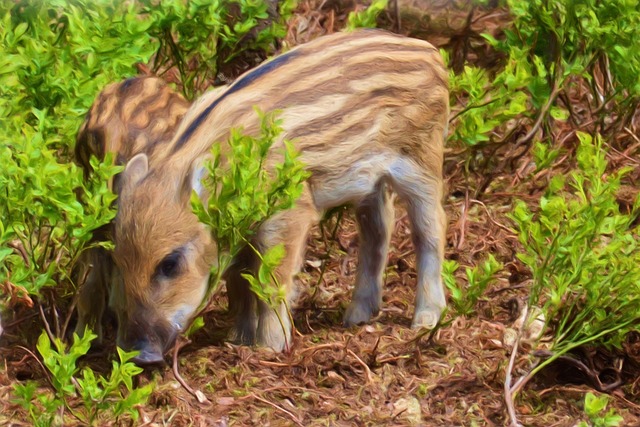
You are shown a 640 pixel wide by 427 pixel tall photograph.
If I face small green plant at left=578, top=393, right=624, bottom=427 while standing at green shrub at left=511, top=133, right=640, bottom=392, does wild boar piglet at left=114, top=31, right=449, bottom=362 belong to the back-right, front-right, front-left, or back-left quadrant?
back-right

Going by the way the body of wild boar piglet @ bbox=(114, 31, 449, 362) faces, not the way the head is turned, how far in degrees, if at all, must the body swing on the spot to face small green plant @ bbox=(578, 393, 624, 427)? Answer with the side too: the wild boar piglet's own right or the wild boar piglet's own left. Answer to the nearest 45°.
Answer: approximately 90° to the wild boar piglet's own left

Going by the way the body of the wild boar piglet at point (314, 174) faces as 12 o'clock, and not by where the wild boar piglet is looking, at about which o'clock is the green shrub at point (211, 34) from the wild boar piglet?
The green shrub is roughly at 4 o'clock from the wild boar piglet.

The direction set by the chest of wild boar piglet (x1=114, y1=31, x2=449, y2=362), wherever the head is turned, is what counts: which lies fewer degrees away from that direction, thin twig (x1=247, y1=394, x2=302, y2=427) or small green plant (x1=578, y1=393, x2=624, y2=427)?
the thin twig

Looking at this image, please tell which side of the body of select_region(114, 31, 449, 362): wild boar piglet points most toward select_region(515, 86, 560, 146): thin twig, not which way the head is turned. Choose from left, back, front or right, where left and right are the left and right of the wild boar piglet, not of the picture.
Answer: back

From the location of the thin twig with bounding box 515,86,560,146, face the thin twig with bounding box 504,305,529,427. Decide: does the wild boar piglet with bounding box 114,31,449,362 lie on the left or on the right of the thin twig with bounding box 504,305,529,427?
right

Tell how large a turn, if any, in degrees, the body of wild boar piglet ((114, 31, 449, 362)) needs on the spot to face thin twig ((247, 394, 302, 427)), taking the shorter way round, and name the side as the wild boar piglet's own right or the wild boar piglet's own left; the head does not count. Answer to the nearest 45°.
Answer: approximately 45° to the wild boar piglet's own left

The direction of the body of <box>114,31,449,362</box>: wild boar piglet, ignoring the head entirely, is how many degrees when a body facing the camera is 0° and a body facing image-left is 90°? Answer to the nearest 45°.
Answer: approximately 45°

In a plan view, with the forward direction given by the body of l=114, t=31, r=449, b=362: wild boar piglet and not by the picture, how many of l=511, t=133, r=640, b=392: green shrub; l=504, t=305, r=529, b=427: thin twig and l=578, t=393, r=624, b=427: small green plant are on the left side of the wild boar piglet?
3

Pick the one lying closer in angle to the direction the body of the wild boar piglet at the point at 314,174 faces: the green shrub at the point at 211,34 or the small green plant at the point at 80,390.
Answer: the small green plant

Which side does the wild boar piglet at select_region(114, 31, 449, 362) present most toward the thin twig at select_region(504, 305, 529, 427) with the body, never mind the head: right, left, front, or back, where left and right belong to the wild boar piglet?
left

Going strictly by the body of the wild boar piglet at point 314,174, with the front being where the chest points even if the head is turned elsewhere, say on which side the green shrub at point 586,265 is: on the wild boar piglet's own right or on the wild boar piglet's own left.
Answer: on the wild boar piglet's own left
